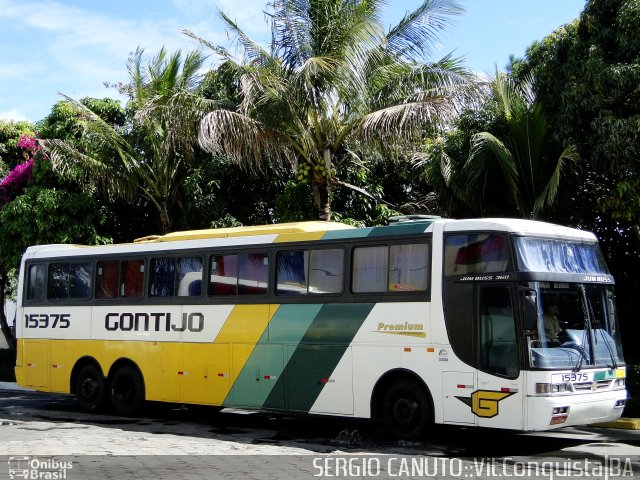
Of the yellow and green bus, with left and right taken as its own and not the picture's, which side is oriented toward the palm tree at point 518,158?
left

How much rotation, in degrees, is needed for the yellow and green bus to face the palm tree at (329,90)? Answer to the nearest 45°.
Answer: approximately 135° to its left

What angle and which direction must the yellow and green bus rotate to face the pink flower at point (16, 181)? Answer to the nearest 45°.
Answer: approximately 180°

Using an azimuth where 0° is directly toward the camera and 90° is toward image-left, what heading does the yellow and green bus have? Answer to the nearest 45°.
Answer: approximately 315°

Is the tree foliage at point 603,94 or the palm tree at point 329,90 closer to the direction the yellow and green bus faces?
the tree foliage

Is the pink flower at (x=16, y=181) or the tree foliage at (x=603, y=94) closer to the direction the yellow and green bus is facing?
the tree foliage

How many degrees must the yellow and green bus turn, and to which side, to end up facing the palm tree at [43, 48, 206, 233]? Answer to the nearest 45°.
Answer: approximately 180°

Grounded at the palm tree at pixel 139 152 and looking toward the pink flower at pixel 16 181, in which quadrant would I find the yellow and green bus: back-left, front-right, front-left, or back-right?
back-left

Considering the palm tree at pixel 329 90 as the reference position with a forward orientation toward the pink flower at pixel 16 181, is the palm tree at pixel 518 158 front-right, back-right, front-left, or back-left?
back-right
